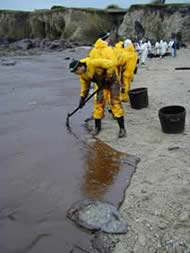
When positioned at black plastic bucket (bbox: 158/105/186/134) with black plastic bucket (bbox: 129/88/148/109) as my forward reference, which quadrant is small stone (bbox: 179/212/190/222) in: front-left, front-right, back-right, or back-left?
back-left

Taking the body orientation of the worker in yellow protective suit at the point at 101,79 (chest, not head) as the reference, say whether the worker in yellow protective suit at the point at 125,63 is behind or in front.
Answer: behind

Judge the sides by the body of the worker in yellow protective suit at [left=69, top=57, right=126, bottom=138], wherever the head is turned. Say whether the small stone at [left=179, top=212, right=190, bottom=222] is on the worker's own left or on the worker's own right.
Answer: on the worker's own left

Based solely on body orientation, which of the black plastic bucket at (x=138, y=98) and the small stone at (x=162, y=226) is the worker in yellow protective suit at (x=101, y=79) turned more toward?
the small stone

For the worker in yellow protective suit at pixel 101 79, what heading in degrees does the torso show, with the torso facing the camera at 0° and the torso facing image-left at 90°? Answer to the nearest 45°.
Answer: approximately 45°

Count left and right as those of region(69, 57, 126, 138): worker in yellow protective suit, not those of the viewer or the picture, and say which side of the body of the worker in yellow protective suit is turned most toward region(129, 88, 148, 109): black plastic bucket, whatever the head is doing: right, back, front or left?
back

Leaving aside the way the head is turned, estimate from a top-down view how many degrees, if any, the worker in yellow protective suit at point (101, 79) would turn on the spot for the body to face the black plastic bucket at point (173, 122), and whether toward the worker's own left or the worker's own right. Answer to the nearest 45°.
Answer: approximately 135° to the worker's own left

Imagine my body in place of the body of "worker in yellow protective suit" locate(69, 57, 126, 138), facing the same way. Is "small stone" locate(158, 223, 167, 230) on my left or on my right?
on my left
